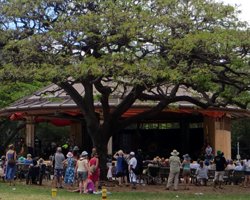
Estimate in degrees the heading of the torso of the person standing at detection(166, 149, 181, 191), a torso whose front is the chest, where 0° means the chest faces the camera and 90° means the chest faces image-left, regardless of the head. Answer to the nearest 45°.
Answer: approximately 180°

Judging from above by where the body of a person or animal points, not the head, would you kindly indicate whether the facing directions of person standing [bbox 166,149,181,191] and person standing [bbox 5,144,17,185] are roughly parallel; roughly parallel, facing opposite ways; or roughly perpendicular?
roughly parallel

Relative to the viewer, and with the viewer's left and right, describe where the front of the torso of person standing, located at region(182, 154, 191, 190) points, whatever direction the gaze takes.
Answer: facing away from the viewer

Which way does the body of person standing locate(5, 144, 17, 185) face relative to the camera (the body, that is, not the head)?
away from the camera

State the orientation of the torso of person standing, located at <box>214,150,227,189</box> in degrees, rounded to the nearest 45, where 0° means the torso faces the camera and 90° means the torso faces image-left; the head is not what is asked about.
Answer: approximately 180°

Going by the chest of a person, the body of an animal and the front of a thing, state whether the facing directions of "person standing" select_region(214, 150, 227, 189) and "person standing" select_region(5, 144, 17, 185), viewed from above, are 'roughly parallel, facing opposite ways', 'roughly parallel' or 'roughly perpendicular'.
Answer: roughly parallel

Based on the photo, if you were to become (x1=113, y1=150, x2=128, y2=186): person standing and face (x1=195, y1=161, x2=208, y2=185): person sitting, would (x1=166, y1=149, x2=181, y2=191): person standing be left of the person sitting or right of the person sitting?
right

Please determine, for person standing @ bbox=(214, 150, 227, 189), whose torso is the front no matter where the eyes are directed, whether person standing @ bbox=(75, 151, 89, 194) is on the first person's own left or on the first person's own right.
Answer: on the first person's own left

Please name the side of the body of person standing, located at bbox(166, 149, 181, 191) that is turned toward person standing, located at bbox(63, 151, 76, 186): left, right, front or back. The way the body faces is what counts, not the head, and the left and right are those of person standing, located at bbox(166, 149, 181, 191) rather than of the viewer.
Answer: left

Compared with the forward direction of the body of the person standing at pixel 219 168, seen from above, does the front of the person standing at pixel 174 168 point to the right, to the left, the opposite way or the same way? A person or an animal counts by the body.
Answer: the same way

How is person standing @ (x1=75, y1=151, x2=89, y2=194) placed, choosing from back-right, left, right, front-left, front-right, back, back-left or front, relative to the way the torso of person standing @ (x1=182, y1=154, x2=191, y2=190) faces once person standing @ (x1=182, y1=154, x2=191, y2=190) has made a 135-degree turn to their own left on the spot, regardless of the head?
front

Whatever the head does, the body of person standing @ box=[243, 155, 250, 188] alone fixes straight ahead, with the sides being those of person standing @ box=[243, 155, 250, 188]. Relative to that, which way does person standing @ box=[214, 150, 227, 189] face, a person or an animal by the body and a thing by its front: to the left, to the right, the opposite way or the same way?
the same way

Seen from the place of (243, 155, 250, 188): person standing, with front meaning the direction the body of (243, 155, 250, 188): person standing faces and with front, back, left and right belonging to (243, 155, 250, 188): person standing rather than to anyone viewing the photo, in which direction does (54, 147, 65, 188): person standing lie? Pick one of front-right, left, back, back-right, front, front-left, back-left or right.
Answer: back-left

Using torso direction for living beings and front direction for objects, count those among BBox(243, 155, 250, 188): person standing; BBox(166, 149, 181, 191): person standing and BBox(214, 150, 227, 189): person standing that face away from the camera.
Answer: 3
